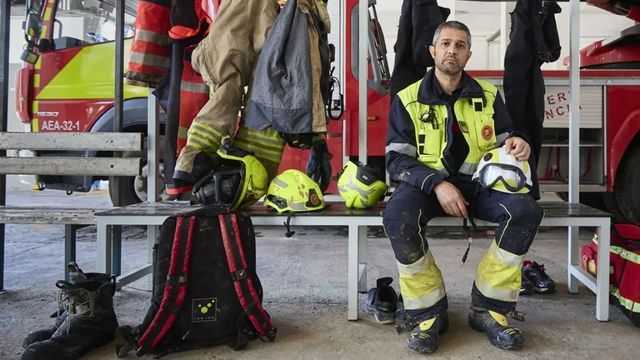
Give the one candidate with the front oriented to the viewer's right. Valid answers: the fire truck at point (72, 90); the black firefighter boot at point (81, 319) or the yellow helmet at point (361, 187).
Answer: the yellow helmet

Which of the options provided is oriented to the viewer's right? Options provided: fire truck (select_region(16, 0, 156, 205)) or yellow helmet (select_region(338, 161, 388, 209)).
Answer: the yellow helmet

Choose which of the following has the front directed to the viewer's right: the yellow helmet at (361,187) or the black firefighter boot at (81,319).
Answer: the yellow helmet

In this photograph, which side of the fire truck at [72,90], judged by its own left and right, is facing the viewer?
left

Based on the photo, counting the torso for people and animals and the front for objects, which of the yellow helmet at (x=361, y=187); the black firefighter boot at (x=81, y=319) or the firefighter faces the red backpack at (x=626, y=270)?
the yellow helmet

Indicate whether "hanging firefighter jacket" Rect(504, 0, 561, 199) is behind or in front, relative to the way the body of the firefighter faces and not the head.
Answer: behind

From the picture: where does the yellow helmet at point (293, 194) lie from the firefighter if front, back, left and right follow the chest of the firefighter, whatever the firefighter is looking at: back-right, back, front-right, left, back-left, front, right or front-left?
right

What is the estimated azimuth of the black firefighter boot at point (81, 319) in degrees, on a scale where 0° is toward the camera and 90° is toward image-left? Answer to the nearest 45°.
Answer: approximately 45°
